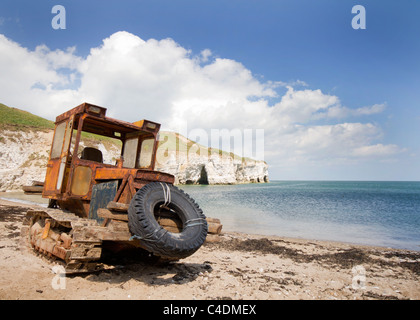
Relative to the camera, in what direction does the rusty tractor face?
facing the viewer and to the right of the viewer
